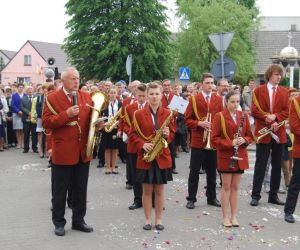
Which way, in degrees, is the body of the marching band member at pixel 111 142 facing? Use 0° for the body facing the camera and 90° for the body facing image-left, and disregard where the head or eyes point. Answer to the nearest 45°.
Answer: approximately 0°

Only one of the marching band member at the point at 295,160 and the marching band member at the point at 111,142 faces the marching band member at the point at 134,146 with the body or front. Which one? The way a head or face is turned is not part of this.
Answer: the marching band member at the point at 111,142

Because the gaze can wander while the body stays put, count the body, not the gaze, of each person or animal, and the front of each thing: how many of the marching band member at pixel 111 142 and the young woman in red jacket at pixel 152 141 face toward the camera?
2

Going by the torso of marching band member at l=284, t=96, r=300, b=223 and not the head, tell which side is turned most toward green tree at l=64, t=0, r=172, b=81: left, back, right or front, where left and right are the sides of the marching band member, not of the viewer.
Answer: back

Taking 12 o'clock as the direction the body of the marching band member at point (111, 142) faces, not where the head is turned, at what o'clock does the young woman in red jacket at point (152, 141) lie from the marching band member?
The young woman in red jacket is roughly at 12 o'clock from the marching band member.

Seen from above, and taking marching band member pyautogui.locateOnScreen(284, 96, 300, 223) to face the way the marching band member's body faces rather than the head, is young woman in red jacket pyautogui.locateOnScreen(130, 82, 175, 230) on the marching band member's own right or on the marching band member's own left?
on the marching band member's own right

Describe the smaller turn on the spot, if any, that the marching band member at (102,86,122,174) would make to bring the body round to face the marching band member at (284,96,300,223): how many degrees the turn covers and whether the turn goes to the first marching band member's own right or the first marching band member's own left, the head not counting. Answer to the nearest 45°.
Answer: approximately 45° to the first marching band member's own left

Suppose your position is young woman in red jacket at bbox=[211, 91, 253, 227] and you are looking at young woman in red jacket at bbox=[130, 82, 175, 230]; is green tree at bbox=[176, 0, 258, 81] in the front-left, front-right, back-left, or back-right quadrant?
back-right

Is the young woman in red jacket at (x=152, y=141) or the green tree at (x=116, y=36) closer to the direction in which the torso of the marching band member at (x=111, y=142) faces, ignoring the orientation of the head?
the young woman in red jacket

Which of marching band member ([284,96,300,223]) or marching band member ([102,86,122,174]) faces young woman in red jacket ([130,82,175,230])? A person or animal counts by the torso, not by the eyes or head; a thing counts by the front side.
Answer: marching band member ([102,86,122,174])

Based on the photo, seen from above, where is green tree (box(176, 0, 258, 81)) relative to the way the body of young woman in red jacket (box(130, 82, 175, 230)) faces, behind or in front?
behind

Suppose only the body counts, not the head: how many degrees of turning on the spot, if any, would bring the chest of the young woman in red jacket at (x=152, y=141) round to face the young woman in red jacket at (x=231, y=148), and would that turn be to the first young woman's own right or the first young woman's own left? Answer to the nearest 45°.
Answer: approximately 90° to the first young woman's own left
